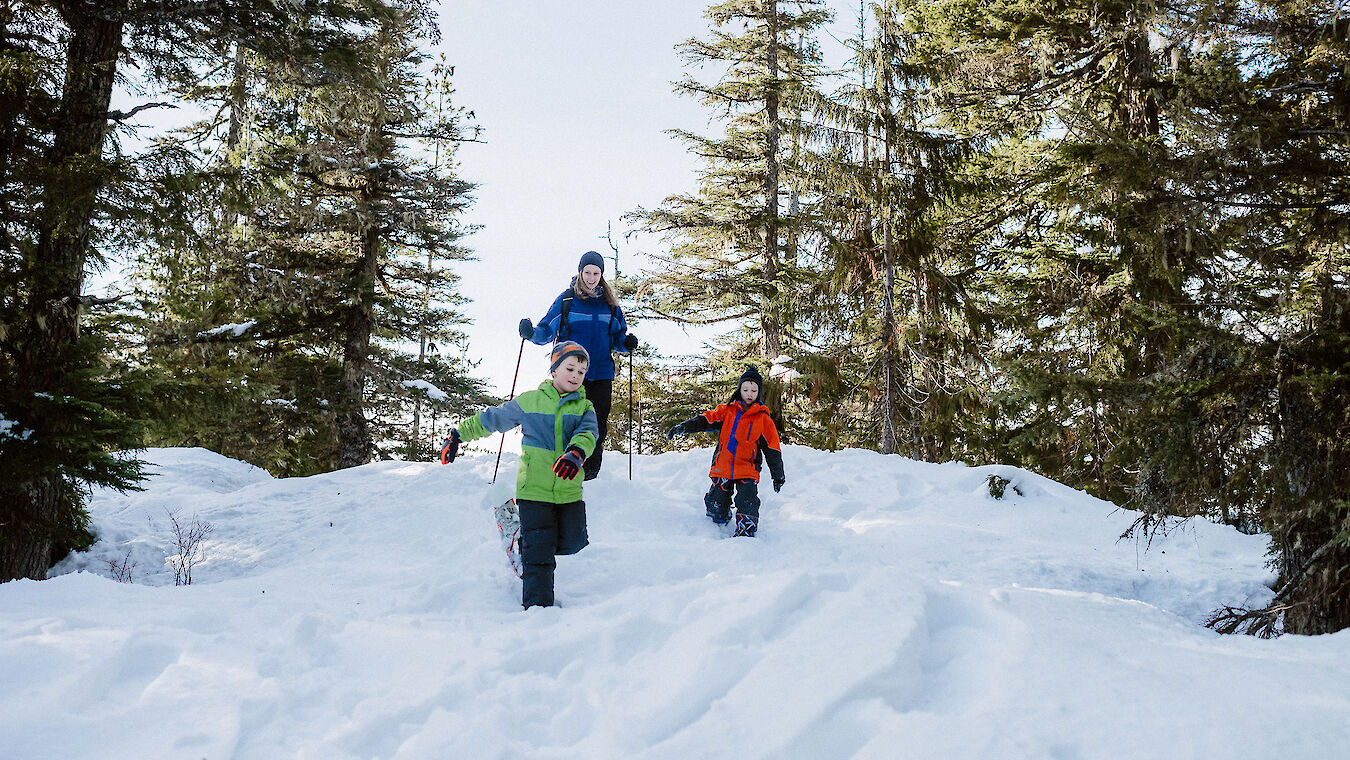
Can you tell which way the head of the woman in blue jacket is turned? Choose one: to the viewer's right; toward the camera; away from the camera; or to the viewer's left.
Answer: toward the camera

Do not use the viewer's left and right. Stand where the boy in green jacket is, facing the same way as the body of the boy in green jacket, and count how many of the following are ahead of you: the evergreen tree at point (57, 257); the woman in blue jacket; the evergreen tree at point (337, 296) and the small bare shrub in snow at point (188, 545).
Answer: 0

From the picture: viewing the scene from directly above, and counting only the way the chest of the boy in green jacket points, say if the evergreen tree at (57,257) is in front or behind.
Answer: behind

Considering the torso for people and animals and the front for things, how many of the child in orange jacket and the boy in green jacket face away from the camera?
0

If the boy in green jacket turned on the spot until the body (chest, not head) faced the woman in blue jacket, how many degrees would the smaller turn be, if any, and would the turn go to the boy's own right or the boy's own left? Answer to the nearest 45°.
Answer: approximately 135° to the boy's own left

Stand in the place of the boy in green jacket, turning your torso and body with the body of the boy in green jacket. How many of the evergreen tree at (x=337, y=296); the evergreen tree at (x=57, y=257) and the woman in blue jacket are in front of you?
0

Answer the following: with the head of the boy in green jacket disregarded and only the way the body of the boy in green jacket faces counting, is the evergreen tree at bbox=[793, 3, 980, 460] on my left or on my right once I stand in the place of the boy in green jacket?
on my left

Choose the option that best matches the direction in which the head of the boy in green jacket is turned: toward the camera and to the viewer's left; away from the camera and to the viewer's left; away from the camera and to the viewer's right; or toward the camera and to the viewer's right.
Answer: toward the camera and to the viewer's right

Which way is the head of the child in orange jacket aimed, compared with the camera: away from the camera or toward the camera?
toward the camera

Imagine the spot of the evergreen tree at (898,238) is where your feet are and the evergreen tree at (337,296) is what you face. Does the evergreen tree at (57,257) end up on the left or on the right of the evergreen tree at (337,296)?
left

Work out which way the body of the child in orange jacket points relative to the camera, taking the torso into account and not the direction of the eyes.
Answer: toward the camera

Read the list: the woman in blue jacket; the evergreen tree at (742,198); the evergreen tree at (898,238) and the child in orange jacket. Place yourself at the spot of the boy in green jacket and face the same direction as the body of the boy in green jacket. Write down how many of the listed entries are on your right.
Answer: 0

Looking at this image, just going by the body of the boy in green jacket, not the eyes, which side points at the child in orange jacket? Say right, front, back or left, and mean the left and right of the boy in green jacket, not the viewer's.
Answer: left

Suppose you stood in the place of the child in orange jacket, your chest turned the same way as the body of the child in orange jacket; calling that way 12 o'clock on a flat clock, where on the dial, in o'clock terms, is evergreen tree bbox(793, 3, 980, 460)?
The evergreen tree is roughly at 7 o'clock from the child in orange jacket.

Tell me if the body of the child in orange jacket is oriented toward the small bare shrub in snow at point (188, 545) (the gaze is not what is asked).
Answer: no
